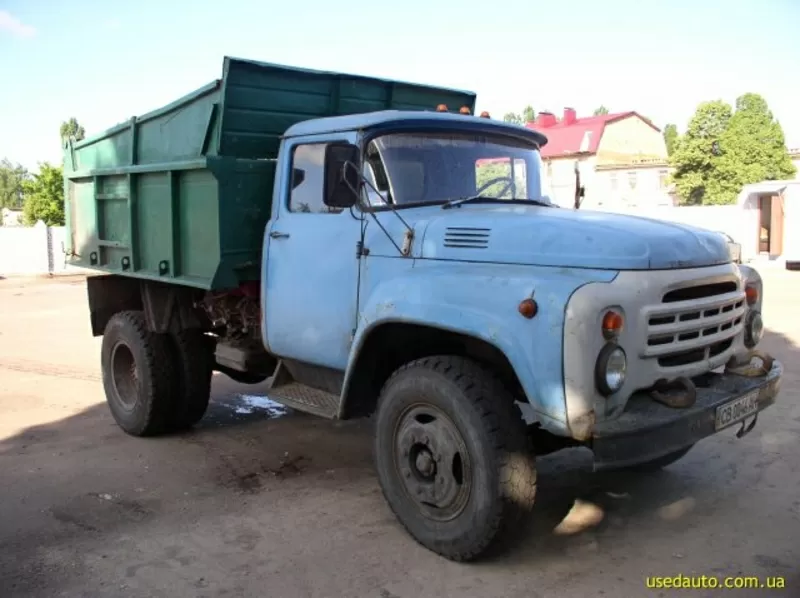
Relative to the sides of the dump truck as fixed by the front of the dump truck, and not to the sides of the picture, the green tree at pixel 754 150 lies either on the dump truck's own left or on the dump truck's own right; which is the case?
on the dump truck's own left

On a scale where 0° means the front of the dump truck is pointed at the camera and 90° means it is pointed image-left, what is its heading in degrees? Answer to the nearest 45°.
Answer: approximately 315°

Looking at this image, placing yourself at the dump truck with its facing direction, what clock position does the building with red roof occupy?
The building with red roof is roughly at 8 o'clock from the dump truck.

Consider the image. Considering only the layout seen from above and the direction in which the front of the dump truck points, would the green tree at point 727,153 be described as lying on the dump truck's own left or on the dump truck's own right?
on the dump truck's own left

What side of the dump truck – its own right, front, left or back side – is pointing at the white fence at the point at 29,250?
back

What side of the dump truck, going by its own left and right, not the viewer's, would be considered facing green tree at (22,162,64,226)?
back

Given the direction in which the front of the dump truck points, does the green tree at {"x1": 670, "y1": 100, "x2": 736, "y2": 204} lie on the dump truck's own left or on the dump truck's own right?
on the dump truck's own left
